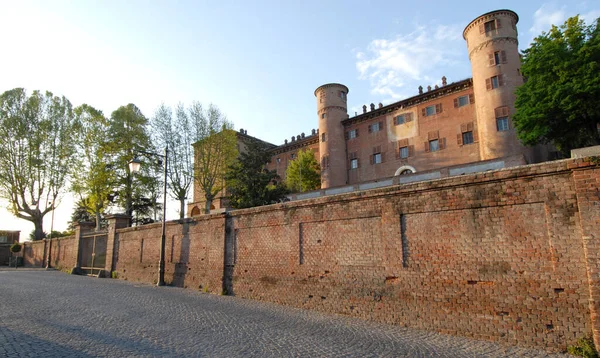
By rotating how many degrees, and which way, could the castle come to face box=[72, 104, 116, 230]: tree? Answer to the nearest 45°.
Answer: approximately 45° to its right

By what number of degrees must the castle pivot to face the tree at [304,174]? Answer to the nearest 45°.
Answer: approximately 45° to its right

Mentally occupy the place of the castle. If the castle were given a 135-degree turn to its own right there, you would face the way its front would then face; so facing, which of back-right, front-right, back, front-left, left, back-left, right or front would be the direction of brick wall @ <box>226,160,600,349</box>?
back

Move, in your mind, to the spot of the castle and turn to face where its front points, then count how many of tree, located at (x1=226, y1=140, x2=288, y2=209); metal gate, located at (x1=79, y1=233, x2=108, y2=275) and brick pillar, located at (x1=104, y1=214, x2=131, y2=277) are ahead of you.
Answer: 3

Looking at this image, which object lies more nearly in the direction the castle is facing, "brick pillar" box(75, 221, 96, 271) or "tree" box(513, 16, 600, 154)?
the brick pillar

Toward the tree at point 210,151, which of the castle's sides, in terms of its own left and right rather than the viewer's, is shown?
right

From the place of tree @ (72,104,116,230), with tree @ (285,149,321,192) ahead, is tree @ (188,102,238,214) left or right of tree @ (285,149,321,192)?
right

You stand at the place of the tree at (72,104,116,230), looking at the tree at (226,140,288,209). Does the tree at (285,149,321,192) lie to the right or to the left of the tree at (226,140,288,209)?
left

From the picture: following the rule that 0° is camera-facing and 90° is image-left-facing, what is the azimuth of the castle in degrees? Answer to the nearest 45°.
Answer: approximately 45°

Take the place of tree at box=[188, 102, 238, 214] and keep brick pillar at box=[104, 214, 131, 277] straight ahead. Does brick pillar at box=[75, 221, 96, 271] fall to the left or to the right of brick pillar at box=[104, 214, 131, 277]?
right

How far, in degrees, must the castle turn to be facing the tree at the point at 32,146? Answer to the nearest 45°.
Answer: approximately 45° to its right

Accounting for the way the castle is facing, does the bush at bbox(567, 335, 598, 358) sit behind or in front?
in front
